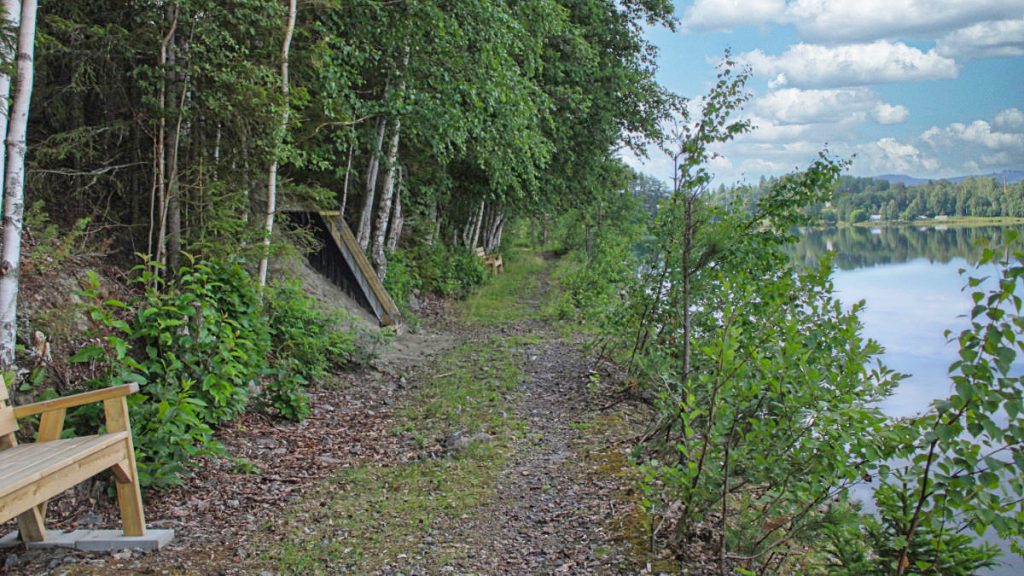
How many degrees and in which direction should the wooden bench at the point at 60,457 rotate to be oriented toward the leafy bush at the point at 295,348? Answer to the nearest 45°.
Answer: approximately 90° to its left

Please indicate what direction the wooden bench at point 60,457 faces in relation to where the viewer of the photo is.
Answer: facing the viewer and to the right of the viewer

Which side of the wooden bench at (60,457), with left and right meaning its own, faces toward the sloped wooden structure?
left

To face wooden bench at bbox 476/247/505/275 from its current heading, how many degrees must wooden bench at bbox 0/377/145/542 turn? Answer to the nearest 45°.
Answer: approximately 90° to its left

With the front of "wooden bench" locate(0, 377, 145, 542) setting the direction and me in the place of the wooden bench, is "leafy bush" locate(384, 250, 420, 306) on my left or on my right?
on my left
